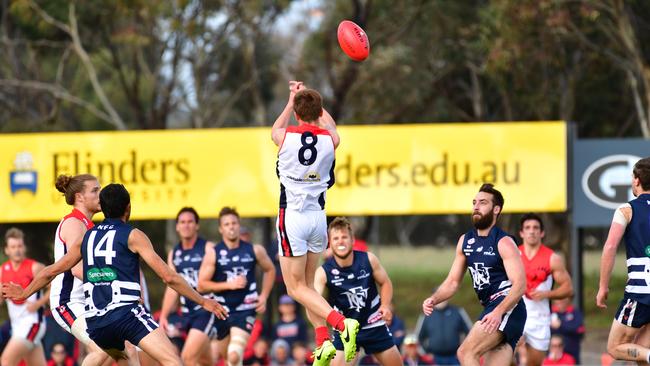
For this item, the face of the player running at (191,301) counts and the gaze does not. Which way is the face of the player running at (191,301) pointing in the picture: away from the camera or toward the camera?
toward the camera

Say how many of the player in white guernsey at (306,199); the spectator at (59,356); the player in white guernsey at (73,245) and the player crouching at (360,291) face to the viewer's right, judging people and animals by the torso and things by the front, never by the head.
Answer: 1

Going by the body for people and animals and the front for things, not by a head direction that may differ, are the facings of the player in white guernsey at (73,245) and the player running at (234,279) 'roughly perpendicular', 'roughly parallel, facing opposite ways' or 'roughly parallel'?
roughly perpendicular

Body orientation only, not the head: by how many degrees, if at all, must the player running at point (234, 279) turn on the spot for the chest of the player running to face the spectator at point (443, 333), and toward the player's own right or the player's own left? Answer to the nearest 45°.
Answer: approximately 135° to the player's own left

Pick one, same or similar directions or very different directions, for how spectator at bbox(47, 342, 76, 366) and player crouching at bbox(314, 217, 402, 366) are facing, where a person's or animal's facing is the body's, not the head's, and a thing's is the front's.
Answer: same or similar directions

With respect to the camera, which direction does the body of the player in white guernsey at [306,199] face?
away from the camera

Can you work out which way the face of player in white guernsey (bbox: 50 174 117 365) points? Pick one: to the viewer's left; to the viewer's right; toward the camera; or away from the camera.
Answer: to the viewer's right

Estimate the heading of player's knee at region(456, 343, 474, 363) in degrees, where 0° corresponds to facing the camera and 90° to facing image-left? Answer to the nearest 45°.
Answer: approximately 45°

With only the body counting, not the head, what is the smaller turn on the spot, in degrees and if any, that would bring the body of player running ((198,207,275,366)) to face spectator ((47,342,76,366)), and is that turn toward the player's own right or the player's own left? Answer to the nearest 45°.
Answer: approximately 135° to the player's own right

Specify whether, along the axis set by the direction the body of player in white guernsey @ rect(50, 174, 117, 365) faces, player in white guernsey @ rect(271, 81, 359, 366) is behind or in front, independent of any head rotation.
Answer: in front

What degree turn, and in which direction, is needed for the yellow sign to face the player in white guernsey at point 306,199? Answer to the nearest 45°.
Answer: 0° — it already faces them

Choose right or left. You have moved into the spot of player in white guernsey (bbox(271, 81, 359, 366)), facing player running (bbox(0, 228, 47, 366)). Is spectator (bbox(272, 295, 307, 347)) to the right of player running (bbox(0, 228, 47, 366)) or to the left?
right

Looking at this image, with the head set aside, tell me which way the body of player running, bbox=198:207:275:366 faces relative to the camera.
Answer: toward the camera

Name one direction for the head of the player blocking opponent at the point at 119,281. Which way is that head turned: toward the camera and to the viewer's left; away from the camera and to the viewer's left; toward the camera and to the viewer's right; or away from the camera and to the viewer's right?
away from the camera and to the viewer's right

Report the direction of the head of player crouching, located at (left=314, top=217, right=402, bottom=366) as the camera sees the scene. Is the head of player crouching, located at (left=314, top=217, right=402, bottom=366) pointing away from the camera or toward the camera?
toward the camera

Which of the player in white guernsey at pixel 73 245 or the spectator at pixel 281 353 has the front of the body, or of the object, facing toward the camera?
the spectator
